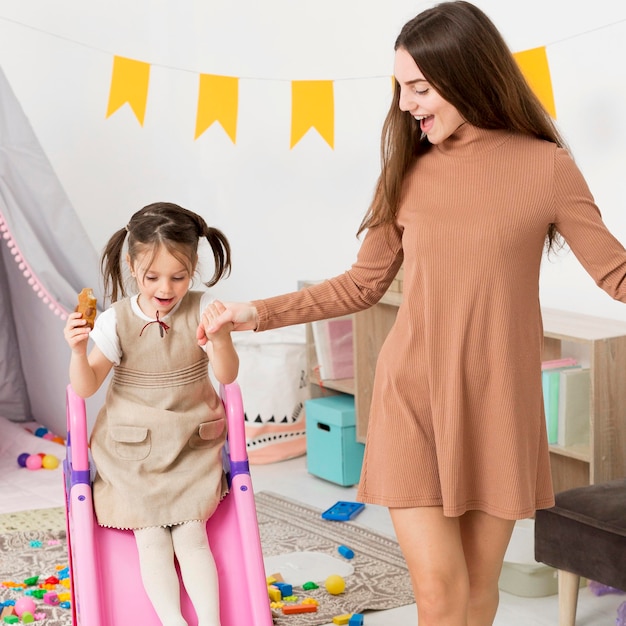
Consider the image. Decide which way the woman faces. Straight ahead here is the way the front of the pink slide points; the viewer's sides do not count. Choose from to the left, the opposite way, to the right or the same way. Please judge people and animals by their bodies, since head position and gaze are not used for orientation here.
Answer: the same way

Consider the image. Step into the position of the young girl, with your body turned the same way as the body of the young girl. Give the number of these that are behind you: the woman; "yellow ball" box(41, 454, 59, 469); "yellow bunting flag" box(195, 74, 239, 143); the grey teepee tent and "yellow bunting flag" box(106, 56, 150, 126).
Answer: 4

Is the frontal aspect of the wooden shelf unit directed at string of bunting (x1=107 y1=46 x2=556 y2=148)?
no

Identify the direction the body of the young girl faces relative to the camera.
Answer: toward the camera

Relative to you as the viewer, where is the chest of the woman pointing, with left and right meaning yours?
facing the viewer

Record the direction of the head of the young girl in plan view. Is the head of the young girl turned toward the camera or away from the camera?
toward the camera

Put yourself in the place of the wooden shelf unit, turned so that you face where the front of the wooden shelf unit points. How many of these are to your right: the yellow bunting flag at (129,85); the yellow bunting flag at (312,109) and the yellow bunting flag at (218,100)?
3

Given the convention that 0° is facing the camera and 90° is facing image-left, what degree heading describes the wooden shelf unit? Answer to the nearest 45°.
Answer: approximately 45°

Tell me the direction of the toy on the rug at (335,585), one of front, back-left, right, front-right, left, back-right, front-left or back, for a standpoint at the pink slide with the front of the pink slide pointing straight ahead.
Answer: back-left

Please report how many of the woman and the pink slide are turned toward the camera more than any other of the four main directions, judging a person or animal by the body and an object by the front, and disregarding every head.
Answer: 2

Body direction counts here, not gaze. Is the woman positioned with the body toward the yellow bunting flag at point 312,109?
no

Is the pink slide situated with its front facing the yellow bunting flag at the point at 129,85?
no

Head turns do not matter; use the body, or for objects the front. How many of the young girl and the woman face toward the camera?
2

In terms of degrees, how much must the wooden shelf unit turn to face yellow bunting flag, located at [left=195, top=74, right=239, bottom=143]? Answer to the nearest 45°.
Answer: approximately 90° to its right

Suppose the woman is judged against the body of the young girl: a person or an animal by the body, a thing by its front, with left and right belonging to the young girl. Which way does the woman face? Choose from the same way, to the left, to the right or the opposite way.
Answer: the same way

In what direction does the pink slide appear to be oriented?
toward the camera
